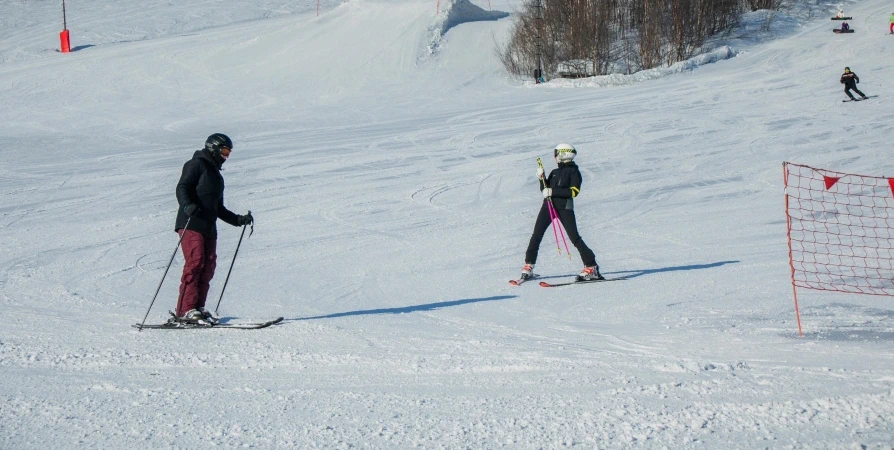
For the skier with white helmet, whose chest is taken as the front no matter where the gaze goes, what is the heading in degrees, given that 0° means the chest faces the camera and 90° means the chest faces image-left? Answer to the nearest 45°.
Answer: approximately 45°

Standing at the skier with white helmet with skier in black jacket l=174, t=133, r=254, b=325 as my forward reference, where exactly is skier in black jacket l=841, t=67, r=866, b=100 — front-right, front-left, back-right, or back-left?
back-right

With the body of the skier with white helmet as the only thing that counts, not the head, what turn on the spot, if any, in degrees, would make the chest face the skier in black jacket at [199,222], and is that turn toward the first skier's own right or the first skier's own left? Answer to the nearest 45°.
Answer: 0° — they already face them

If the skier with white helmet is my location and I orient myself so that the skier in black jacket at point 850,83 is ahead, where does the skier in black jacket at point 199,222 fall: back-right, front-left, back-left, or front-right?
back-left

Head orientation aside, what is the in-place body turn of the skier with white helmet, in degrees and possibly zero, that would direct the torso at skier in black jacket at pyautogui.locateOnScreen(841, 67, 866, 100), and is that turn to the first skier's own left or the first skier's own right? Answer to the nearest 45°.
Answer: approximately 180°
